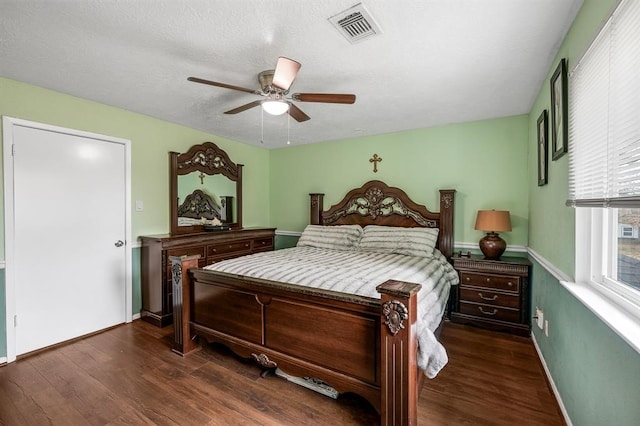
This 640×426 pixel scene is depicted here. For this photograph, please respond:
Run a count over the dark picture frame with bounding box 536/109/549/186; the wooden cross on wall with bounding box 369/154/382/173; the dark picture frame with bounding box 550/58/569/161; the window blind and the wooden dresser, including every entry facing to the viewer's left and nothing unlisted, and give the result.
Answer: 3

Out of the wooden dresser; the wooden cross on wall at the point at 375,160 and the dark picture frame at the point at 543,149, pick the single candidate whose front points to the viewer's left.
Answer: the dark picture frame

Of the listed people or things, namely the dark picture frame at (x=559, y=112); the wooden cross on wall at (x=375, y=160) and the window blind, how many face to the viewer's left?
2

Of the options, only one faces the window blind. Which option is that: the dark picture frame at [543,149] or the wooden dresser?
the wooden dresser

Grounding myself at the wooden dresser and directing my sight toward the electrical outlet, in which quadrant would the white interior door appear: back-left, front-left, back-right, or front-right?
back-right

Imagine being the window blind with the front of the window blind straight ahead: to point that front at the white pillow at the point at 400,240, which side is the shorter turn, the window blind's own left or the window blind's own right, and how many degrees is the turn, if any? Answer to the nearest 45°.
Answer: approximately 45° to the window blind's own right

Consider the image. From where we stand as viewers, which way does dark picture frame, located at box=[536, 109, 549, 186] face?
facing to the left of the viewer

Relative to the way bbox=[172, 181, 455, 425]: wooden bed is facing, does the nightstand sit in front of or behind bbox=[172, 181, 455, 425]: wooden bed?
behind

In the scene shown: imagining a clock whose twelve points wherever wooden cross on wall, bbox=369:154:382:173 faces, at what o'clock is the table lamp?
The table lamp is roughly at 10 o'clock from the wooden cross on wall.
